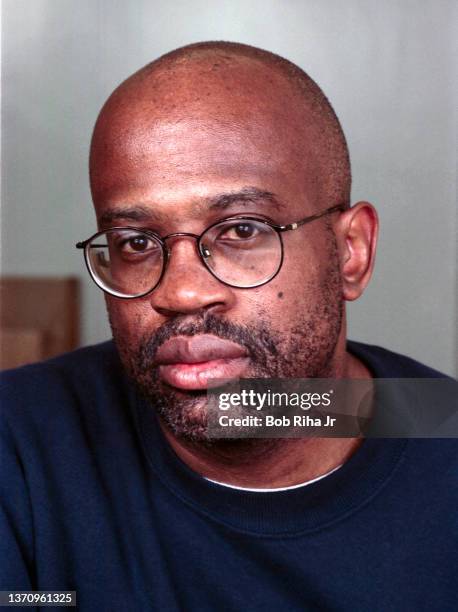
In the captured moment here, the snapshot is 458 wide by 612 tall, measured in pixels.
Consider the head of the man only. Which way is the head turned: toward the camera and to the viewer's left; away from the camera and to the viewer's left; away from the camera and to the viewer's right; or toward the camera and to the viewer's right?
toward the camera and to the viewer's left

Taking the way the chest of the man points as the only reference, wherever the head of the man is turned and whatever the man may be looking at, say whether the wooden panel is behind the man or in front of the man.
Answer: behind

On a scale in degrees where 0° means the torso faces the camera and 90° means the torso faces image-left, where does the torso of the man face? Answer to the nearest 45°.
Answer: approximately 0°
